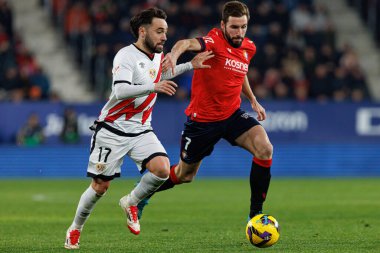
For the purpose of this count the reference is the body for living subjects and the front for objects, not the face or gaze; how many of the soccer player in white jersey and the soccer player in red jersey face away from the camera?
0

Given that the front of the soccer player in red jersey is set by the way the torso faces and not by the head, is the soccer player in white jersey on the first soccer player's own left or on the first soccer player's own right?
on the first soccer player's own right

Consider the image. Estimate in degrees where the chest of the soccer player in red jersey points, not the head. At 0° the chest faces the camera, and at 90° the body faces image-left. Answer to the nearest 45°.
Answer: approximately 315°

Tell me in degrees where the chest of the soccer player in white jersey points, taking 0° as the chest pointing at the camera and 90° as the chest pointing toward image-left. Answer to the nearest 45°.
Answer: approximately 315°

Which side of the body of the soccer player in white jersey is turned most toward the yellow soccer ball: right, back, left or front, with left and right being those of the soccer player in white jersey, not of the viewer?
front

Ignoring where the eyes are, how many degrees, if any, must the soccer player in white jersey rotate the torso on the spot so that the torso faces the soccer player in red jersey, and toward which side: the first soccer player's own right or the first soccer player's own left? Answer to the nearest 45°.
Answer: approximately 90° to the first soccer player's own left
